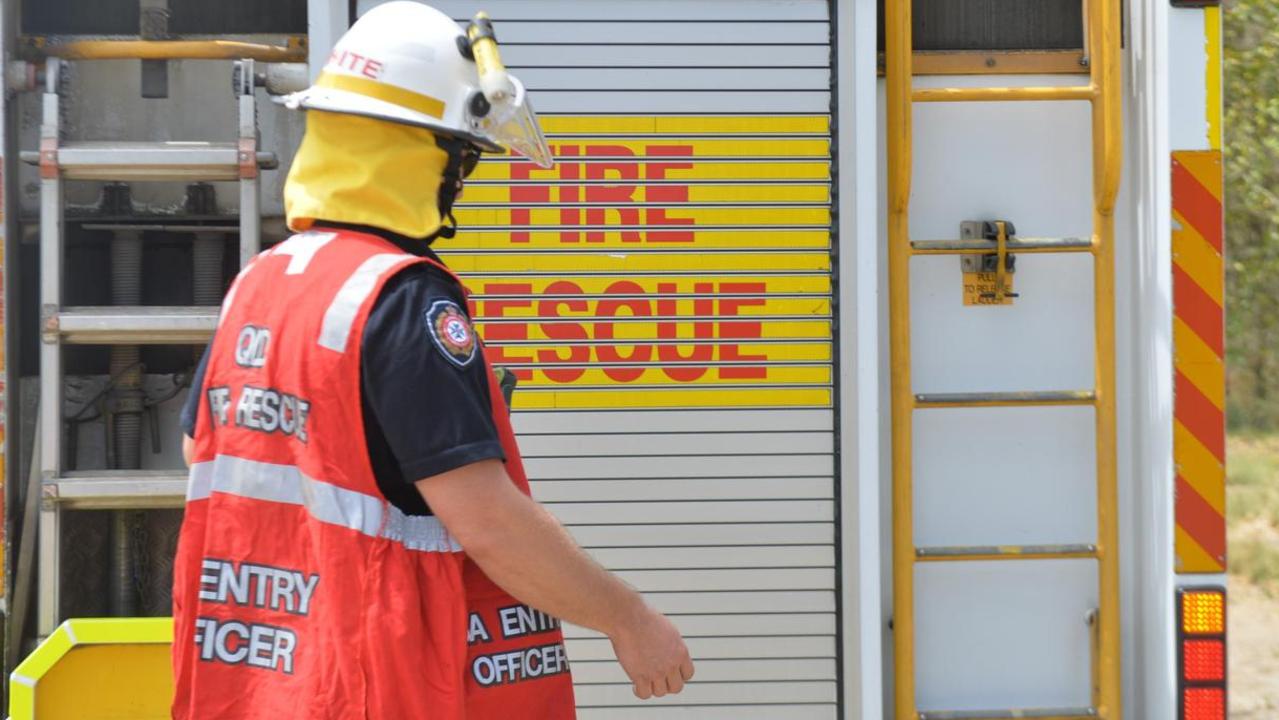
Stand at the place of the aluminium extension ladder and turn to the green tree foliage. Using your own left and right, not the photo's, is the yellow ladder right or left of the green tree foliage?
right

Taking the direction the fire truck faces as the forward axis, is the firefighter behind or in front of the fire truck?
behind
